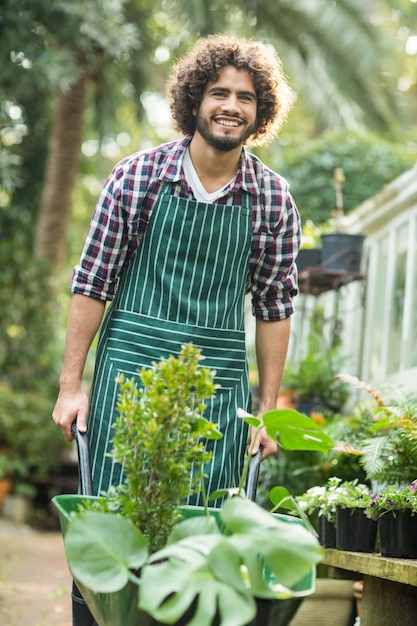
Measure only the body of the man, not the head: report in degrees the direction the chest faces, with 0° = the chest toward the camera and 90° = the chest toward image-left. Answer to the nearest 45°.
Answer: approximately 0°

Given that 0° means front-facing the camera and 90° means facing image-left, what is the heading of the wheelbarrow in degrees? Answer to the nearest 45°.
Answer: approximately 0°

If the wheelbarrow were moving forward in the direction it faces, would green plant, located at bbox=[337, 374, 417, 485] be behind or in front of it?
behind

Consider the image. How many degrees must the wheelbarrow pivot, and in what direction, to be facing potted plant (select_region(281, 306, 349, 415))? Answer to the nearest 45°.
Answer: approximately 180°

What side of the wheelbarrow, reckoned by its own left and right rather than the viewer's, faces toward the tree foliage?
back

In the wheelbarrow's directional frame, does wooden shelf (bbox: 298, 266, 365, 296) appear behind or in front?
behind

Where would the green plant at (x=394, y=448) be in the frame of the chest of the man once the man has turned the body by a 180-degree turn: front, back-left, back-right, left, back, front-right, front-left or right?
front-right

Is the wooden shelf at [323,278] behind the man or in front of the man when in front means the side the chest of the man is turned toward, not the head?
behind

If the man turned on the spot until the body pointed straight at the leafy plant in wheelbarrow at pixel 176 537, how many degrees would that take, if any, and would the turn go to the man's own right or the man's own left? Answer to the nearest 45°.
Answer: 0° — they already face it

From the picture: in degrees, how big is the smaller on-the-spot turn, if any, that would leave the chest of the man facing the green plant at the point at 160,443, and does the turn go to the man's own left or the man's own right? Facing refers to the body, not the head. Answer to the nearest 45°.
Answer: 0° — they already face it

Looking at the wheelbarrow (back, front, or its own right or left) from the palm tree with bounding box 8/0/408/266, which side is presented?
back
